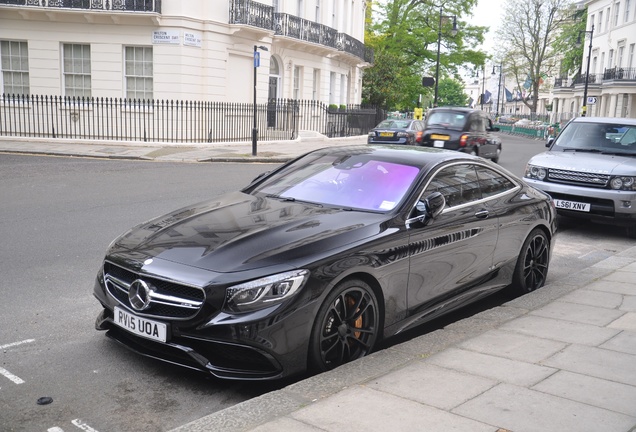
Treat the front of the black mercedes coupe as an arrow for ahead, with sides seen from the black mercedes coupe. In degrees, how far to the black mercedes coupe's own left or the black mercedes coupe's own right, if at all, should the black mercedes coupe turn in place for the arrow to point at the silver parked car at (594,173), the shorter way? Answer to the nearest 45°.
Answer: approximately 180°

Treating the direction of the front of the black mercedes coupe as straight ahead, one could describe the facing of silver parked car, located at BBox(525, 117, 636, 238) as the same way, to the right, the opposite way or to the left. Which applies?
the same way

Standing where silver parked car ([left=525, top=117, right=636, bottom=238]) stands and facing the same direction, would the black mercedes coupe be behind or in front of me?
in front

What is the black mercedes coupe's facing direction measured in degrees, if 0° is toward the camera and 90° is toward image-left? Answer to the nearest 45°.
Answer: approximately 45°

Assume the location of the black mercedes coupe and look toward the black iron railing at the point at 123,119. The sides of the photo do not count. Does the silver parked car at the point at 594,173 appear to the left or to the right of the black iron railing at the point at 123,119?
right

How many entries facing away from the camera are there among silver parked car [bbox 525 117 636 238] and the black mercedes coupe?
0

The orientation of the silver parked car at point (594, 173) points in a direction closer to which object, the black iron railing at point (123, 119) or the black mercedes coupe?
the black mercedes coupe

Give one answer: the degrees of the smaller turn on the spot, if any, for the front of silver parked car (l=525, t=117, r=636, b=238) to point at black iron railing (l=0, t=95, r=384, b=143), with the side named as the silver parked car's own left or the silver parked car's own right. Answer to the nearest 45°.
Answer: approximately 90° to the silver parked car's own right
